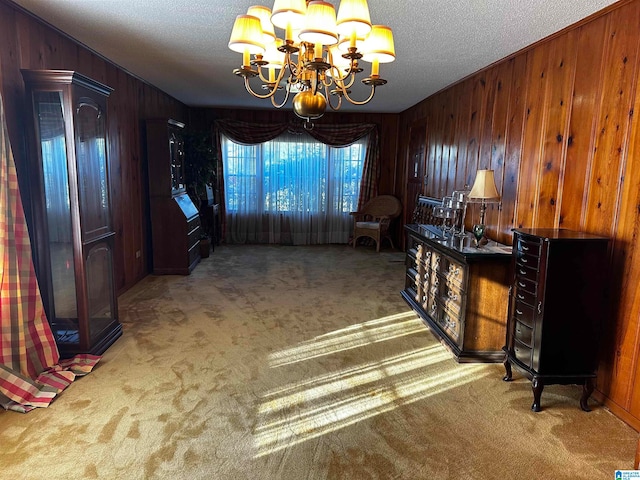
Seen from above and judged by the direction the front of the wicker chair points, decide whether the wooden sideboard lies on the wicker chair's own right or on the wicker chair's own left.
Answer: on the wicker chair's own left

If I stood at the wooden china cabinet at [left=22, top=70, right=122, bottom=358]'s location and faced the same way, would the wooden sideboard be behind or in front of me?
in front

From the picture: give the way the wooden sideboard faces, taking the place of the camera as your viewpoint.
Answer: facing the viewer and to the left of the viewer

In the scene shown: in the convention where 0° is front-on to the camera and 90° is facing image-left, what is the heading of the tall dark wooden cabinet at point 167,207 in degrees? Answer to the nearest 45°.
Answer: approximately 270°

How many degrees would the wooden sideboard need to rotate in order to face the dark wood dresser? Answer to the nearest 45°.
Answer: approximately 90° to its left

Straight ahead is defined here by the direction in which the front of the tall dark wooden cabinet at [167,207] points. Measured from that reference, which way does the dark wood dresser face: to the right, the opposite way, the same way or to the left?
the opposite way

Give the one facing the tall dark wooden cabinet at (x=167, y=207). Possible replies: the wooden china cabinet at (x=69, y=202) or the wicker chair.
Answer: the wicker chair

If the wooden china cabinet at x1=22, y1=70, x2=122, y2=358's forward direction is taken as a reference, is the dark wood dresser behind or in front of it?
in front

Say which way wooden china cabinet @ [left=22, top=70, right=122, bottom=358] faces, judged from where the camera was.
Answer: facing the viewer and to the right of the viewer

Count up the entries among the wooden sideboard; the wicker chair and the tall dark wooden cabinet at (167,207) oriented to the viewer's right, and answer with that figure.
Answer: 1

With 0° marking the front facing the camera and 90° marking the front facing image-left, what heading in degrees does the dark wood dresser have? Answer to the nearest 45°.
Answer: approximately 45°

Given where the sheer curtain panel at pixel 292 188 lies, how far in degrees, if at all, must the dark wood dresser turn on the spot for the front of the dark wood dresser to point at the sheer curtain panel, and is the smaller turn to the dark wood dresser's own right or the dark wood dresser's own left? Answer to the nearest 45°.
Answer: approximately 90° to the dark wood dresser's own right

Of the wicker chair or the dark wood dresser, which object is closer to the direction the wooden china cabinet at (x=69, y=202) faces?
the dark wood dresser
